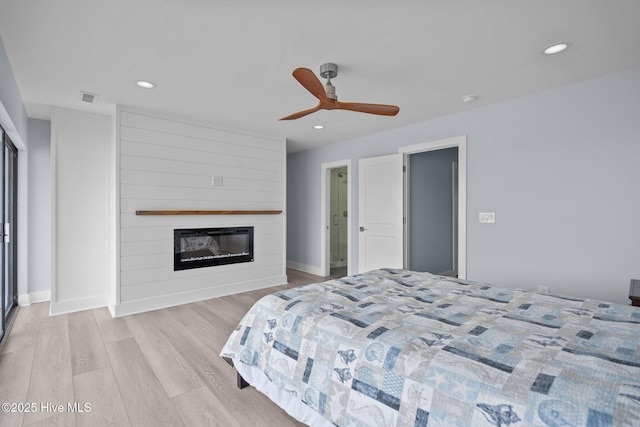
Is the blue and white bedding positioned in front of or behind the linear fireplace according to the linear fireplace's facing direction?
in front

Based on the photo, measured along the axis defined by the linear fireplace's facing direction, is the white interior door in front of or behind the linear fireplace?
in front

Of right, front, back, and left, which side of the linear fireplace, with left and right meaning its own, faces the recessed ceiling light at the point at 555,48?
front

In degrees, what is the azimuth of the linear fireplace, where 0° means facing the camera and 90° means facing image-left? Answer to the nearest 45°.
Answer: approximately 315°

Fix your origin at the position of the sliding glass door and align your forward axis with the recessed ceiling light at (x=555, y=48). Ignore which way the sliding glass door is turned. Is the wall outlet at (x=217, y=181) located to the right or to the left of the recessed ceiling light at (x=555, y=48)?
left
